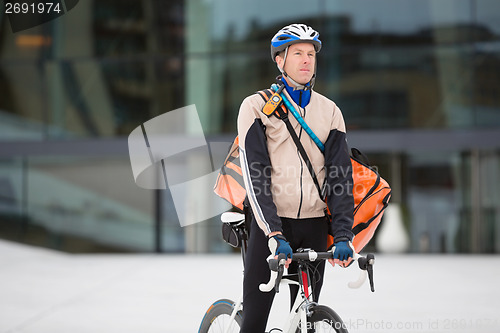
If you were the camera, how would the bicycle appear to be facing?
facing the viewer and to the right of the viewer
